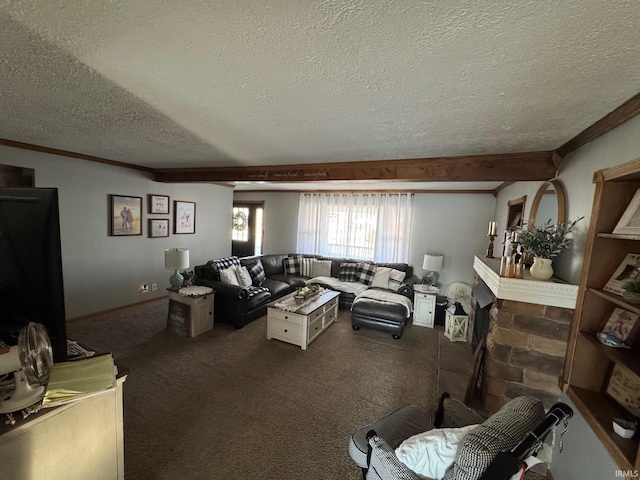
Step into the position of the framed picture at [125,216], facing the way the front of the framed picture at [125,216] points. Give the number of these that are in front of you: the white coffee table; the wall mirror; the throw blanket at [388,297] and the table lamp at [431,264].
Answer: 4

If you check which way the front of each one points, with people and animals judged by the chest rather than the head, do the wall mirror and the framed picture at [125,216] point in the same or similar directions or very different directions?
very different directions

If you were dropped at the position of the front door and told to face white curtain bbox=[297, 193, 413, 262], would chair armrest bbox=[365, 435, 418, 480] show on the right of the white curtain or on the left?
right

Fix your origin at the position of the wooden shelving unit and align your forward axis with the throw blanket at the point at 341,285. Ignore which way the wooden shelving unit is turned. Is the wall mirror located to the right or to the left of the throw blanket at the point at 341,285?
right

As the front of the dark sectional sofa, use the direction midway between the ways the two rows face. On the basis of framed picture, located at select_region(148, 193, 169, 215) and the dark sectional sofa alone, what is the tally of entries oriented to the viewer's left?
0

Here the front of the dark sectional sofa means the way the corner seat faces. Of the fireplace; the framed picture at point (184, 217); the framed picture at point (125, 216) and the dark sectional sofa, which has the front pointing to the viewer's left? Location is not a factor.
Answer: the fireplace

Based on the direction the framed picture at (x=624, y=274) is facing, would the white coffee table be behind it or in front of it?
in front

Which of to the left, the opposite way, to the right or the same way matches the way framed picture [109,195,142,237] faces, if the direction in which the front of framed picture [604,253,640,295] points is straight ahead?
the opposite way

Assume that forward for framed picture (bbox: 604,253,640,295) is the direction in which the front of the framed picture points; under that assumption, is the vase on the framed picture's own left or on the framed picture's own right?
on the framed picture's own right

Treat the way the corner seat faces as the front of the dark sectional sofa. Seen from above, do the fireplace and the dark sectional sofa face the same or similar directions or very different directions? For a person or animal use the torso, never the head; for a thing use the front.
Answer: very different directions

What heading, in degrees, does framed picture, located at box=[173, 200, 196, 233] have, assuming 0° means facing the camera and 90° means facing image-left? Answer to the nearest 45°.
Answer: approximately 315°

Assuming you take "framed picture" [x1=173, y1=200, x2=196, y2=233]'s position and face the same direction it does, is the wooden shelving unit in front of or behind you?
in front

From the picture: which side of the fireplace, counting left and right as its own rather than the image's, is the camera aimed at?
left

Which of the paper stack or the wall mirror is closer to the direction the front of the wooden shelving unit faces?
the paper stack

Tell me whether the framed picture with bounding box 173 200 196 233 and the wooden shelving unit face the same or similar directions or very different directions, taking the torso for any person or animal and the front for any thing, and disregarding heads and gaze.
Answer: very different directions
